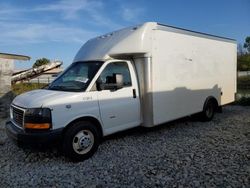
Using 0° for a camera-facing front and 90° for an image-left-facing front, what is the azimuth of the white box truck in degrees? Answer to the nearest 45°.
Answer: approximately 45°
